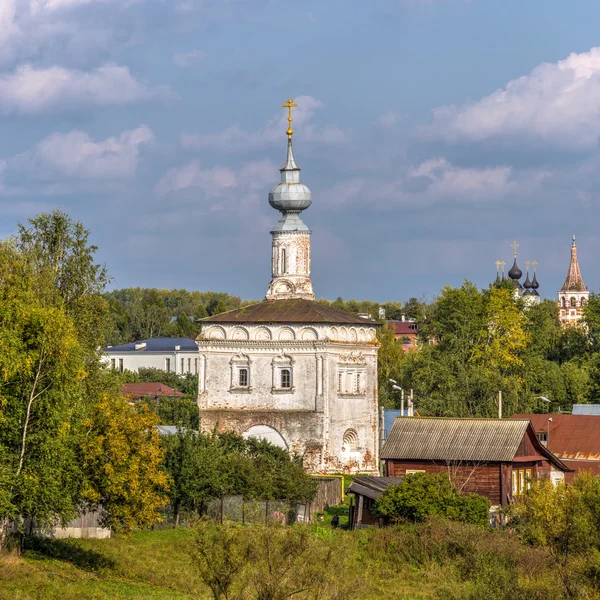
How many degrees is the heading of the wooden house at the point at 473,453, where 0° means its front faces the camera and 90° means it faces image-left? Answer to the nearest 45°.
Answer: approximately 315°

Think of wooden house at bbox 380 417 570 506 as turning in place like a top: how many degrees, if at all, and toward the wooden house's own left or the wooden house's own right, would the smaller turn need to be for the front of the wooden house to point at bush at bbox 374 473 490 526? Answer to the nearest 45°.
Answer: approximately 45° to the wooden house's own right

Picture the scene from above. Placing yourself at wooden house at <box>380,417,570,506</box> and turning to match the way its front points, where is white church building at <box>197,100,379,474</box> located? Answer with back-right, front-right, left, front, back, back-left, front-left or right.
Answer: back

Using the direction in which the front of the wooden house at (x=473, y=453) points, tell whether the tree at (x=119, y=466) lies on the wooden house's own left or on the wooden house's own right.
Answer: on the wooden house's own right

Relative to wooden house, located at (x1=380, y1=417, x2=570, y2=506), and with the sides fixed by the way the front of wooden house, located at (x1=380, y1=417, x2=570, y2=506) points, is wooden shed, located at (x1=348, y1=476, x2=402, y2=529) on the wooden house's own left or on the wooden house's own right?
on the wooden house's own right
